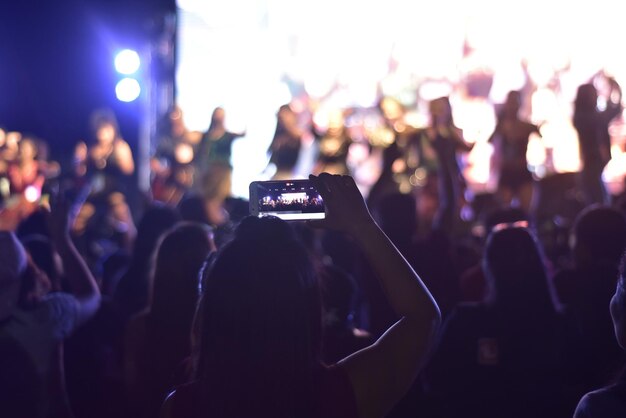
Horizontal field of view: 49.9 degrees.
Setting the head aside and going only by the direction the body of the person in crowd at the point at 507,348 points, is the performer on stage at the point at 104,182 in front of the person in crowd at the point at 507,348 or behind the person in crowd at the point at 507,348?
in front

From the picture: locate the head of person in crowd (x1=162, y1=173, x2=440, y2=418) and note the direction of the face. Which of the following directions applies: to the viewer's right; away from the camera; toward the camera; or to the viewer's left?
away from the camera

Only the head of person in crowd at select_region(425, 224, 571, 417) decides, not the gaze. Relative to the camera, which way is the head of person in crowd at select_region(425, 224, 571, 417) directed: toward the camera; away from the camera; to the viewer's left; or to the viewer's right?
away from the camera

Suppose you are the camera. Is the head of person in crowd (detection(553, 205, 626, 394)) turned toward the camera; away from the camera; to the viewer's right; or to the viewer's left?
away from the camera

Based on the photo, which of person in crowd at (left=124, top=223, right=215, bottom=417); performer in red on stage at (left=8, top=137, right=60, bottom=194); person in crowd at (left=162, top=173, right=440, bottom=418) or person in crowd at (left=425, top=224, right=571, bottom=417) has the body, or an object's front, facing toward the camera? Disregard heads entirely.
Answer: performer in red on stage at (left=8, top=137, right=60, bottom=194)

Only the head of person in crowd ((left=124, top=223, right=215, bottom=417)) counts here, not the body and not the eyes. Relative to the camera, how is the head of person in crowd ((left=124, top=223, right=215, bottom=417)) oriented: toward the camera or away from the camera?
away from the camera

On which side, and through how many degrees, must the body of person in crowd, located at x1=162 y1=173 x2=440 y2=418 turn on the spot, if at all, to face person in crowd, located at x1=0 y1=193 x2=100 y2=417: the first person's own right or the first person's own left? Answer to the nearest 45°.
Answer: approximately 45° to the first person's own left

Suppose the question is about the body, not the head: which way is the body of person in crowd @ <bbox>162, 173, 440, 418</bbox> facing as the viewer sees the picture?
away from the camera

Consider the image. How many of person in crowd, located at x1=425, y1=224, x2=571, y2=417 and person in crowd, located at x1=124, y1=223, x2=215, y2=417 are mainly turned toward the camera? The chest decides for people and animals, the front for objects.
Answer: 0

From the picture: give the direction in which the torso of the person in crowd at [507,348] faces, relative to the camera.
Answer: away from the camera
